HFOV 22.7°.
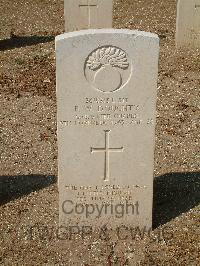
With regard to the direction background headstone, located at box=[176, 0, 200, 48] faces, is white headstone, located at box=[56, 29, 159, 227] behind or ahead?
ahead

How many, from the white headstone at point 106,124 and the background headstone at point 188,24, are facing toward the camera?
2

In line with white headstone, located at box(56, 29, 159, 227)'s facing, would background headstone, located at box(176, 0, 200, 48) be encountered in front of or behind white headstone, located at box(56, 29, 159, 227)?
behind

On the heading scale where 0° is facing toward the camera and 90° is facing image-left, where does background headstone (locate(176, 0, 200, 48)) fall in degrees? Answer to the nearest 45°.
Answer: approximately 0°
